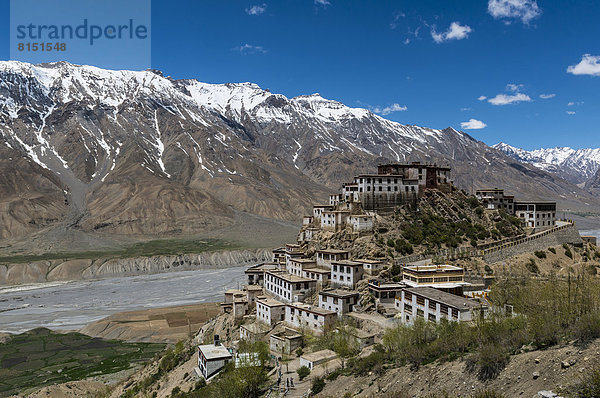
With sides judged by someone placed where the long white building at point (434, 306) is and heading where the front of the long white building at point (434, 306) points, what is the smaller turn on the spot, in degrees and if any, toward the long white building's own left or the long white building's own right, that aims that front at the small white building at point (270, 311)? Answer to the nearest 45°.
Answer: approximately 90° to the long white building's own right

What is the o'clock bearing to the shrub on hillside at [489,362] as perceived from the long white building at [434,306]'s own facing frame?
The shrub on hillside is roughly at 10 o'clock from the long white building.

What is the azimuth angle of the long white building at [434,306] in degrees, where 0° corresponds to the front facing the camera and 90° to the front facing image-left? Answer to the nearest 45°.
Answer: approximately 45°

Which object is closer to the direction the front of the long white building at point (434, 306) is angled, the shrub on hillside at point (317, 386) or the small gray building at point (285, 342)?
the shrub on hillside

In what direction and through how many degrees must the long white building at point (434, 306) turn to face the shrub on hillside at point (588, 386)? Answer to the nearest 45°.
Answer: approximately 45° to its left

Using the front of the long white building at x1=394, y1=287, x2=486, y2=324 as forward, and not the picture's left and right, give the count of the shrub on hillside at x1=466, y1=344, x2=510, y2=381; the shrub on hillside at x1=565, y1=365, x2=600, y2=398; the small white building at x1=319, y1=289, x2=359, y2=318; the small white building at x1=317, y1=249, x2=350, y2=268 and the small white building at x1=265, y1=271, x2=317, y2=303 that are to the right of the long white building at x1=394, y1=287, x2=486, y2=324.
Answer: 3

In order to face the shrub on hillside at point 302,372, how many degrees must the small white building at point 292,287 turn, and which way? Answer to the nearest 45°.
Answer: approximately 45° to its left

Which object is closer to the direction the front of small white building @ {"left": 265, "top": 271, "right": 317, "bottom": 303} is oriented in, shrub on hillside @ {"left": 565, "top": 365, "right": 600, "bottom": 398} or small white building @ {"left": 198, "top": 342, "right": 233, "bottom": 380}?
the small white building

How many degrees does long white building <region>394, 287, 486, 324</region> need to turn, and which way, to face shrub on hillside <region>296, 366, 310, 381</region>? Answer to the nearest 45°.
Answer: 0° — it already faces it

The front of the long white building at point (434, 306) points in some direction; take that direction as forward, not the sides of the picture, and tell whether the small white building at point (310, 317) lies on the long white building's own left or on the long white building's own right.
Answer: on the long white building's own right

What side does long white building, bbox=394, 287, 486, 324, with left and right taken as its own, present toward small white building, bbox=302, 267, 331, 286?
right
